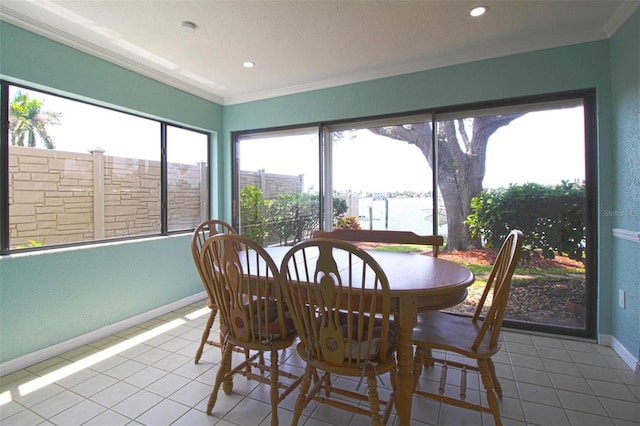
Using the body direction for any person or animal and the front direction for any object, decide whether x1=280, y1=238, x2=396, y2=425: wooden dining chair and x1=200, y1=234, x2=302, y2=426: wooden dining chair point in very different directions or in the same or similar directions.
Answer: same or similar directions

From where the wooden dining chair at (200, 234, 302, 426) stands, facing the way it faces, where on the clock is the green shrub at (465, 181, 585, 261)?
The green shrub is roughly at 1 o'clock from the wooden dining chair.

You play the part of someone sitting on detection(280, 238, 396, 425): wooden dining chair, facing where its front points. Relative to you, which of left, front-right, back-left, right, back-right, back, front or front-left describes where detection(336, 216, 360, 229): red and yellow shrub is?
front-left

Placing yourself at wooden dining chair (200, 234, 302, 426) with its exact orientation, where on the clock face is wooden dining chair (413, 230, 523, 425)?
wooden dining chair (413, 230, 523, 425) is roughly at 2 o'clock from wooden dining chair (200, 234, 302, 426).

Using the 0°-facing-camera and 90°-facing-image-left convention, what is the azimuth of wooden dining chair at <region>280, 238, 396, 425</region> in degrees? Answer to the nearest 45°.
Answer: approximately 225°

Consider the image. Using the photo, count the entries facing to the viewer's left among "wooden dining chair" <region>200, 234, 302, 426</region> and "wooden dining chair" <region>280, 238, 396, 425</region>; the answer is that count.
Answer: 0

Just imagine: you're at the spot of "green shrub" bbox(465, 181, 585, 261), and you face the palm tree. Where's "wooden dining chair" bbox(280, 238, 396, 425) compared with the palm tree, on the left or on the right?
left

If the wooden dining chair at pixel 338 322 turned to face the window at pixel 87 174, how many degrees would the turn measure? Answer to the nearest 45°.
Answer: approximately 90° to its left

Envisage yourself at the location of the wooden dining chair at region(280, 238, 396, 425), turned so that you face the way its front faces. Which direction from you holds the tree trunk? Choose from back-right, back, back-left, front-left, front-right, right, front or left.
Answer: front

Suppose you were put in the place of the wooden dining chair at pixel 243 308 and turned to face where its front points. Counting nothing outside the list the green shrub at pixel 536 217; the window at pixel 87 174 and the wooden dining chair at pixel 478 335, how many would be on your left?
1

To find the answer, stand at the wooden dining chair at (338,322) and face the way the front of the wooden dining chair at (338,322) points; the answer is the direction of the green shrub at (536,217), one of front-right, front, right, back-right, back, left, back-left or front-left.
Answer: front

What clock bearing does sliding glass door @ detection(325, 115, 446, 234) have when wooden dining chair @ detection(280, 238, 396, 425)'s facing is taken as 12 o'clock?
The sliding glass door is roughly at 11 o'clock from the wooden dining chair.

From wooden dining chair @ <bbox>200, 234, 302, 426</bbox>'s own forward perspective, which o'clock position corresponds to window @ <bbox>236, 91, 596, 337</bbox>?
The window is roughly at 1 o'clock from the wooden dining chair.

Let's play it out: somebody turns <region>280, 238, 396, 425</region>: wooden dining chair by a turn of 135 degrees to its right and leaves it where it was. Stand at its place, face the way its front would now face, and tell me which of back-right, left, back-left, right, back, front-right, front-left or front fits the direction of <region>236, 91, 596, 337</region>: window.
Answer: back-left

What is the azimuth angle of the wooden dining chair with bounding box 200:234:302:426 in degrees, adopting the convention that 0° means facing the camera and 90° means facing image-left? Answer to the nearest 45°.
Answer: approximately 225°

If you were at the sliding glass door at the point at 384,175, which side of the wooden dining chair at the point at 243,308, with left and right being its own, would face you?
front
